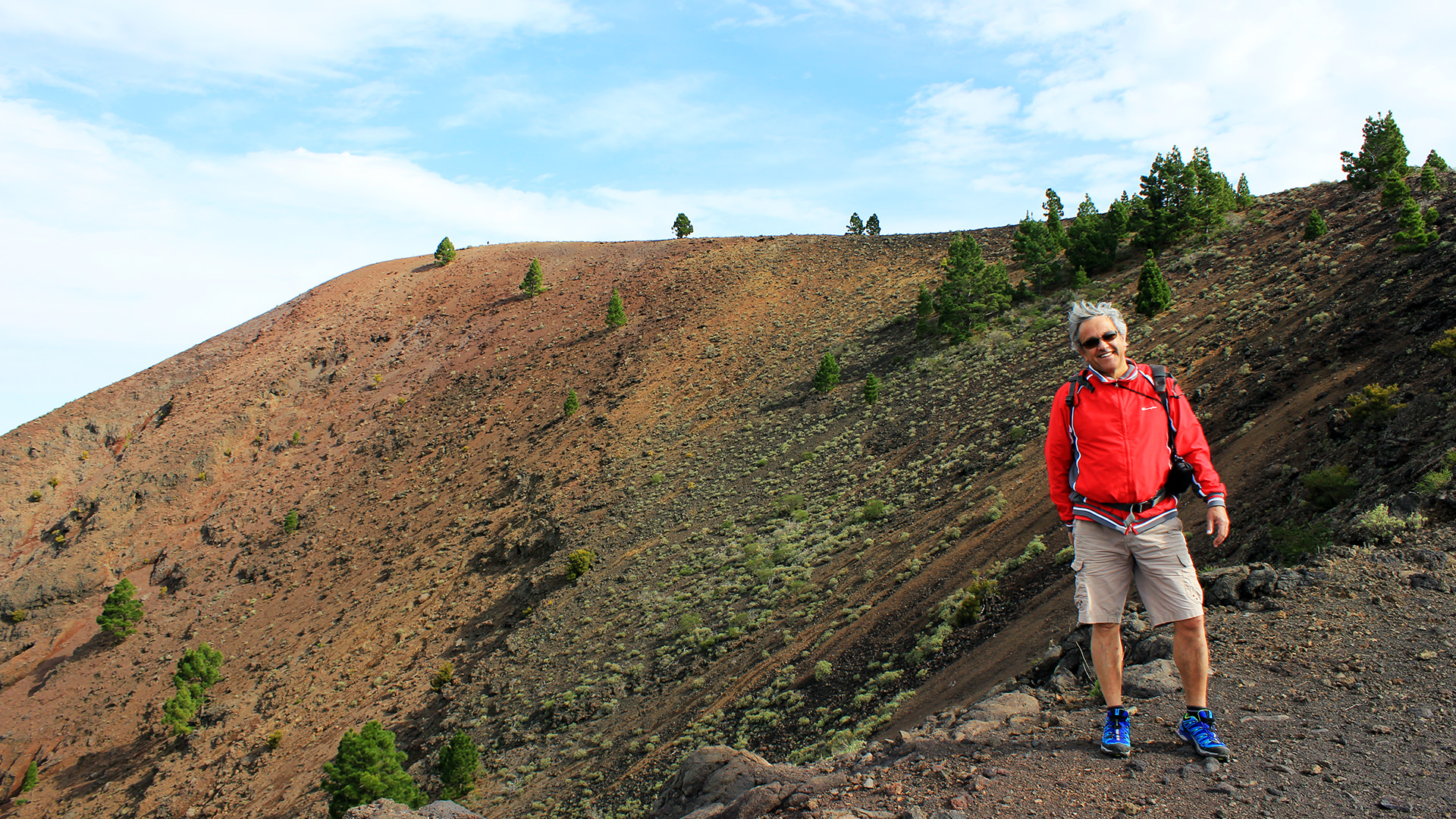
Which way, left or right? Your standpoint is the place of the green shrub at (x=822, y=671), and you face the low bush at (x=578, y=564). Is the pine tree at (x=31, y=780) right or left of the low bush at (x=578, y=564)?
left

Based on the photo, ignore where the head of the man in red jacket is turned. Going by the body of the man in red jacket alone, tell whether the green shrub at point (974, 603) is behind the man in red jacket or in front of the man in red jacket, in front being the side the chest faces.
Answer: behind

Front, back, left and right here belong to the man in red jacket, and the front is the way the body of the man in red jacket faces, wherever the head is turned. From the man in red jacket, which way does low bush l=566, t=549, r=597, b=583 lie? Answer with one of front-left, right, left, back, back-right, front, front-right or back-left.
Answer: back-right

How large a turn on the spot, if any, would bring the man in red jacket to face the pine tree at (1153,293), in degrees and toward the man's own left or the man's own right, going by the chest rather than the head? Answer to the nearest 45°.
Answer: approximately 180°

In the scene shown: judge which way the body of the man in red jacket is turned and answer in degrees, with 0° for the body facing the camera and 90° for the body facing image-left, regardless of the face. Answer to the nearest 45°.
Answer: approximately 0°

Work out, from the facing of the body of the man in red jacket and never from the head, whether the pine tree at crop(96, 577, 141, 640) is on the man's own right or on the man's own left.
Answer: on the man's own right

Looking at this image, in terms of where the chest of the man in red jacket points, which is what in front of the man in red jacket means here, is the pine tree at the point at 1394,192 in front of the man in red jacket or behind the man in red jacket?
behind

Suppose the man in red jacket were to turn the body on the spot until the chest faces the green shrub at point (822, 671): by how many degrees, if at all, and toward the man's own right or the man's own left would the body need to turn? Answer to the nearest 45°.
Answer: approximately 135° to the man's own right

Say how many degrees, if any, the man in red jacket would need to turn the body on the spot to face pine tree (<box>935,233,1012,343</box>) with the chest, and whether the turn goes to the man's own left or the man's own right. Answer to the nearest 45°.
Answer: approximately 180°

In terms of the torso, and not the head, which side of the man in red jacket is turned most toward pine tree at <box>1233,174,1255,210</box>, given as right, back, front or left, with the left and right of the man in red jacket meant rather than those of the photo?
back

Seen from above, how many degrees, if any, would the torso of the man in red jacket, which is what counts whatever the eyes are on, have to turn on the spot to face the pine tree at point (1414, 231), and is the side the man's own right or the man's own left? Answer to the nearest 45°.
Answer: approximately 180°
